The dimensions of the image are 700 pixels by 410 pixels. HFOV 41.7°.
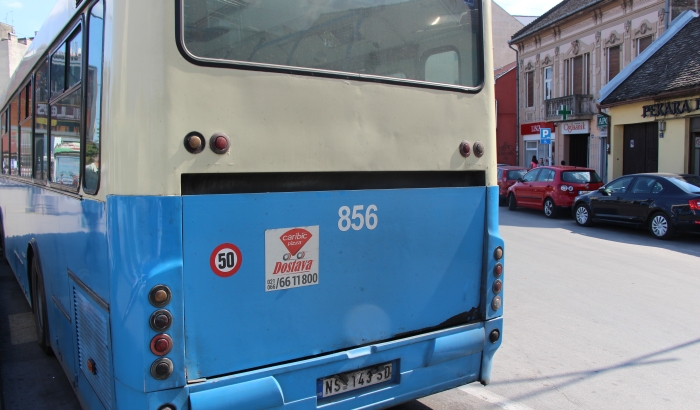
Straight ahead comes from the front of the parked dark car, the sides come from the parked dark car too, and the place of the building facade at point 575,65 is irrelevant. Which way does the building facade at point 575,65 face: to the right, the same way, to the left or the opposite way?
to the left

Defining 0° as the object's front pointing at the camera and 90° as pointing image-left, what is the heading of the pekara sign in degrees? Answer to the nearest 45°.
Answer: approximately 45°

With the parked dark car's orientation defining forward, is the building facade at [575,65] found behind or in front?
in front

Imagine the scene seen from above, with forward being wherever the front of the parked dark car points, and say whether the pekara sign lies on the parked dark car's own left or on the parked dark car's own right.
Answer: on the parked dark car's own right

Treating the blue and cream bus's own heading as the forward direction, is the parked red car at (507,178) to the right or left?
on its right

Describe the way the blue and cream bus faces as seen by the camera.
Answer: facing away from the viewer and to the left of the viewer

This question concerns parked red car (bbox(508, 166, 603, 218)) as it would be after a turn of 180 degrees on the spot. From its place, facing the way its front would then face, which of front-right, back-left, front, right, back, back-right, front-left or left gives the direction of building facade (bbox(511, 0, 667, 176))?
back-left

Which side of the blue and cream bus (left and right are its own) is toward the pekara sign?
right

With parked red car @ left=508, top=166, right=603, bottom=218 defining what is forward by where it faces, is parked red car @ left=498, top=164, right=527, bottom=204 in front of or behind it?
in front

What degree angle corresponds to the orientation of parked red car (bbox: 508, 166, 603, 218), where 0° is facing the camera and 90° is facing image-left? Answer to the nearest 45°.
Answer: approximately 135°
